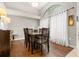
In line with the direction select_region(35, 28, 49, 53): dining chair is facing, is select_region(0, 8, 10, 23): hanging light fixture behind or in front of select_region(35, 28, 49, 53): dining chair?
in front
